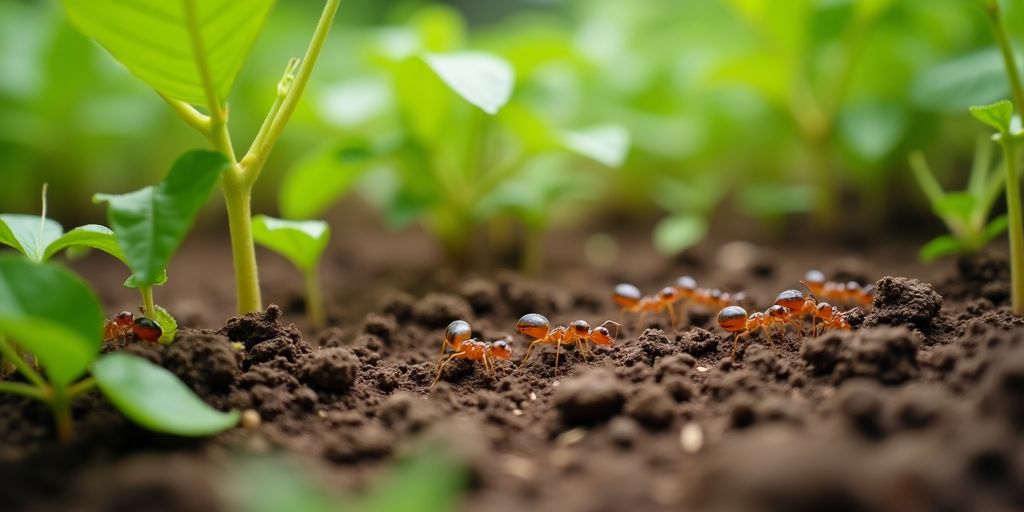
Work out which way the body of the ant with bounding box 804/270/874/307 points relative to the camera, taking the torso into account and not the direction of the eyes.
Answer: to the viewer's right

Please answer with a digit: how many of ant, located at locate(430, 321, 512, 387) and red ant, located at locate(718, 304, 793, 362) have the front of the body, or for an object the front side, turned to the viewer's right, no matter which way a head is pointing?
2

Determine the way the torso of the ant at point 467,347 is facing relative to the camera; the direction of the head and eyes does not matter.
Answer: to the viewer's right

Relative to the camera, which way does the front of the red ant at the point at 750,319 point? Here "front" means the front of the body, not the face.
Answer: to the viewer's right
